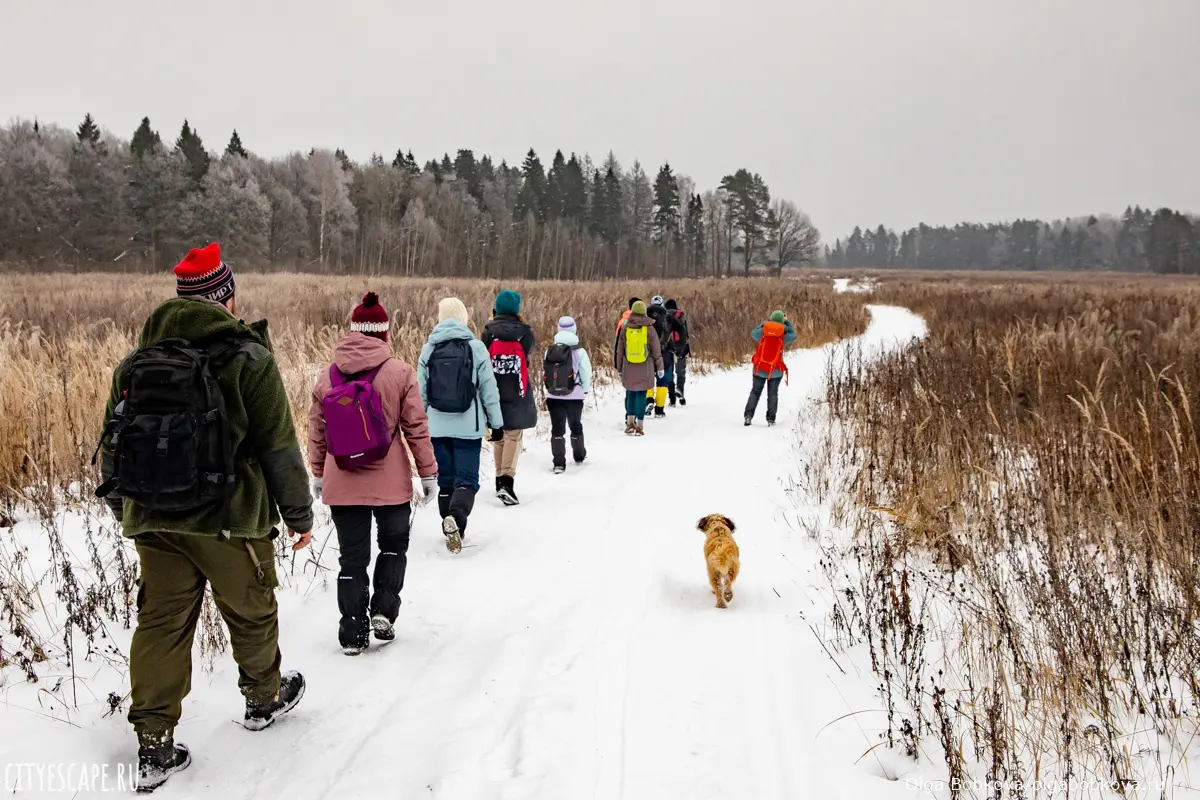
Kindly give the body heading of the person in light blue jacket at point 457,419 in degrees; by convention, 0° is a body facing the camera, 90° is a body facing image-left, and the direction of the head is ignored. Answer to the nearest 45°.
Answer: approximately 180°

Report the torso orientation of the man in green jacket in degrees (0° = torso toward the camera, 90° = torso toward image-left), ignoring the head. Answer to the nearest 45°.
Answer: approximately 225°

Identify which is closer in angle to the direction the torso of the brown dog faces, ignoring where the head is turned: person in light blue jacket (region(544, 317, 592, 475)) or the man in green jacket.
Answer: the person in light blue jacket

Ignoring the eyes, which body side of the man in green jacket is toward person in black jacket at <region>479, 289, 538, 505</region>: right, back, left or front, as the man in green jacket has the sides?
front

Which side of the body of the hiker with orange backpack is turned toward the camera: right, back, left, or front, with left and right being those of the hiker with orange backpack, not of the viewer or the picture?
back

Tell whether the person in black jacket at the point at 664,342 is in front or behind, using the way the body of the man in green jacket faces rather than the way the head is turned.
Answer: in front

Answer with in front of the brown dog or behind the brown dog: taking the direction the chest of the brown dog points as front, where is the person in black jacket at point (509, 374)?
in front

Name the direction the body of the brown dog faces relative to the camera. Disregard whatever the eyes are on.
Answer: away from the camera

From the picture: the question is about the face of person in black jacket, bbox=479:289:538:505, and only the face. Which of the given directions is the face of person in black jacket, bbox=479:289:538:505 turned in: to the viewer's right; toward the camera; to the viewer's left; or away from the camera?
away from the camera

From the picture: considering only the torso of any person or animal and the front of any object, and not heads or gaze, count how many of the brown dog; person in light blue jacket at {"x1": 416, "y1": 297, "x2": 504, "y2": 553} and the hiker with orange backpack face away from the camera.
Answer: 3

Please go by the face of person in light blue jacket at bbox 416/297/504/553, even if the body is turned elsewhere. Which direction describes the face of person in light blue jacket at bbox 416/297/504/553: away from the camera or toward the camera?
away from the camera

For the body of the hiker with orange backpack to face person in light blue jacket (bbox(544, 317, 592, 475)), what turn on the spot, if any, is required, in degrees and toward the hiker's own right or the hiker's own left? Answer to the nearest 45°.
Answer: approximately 135° to the hiker's own left

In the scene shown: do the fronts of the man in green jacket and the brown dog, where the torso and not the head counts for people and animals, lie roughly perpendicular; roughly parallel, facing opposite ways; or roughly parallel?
roughly parallel
